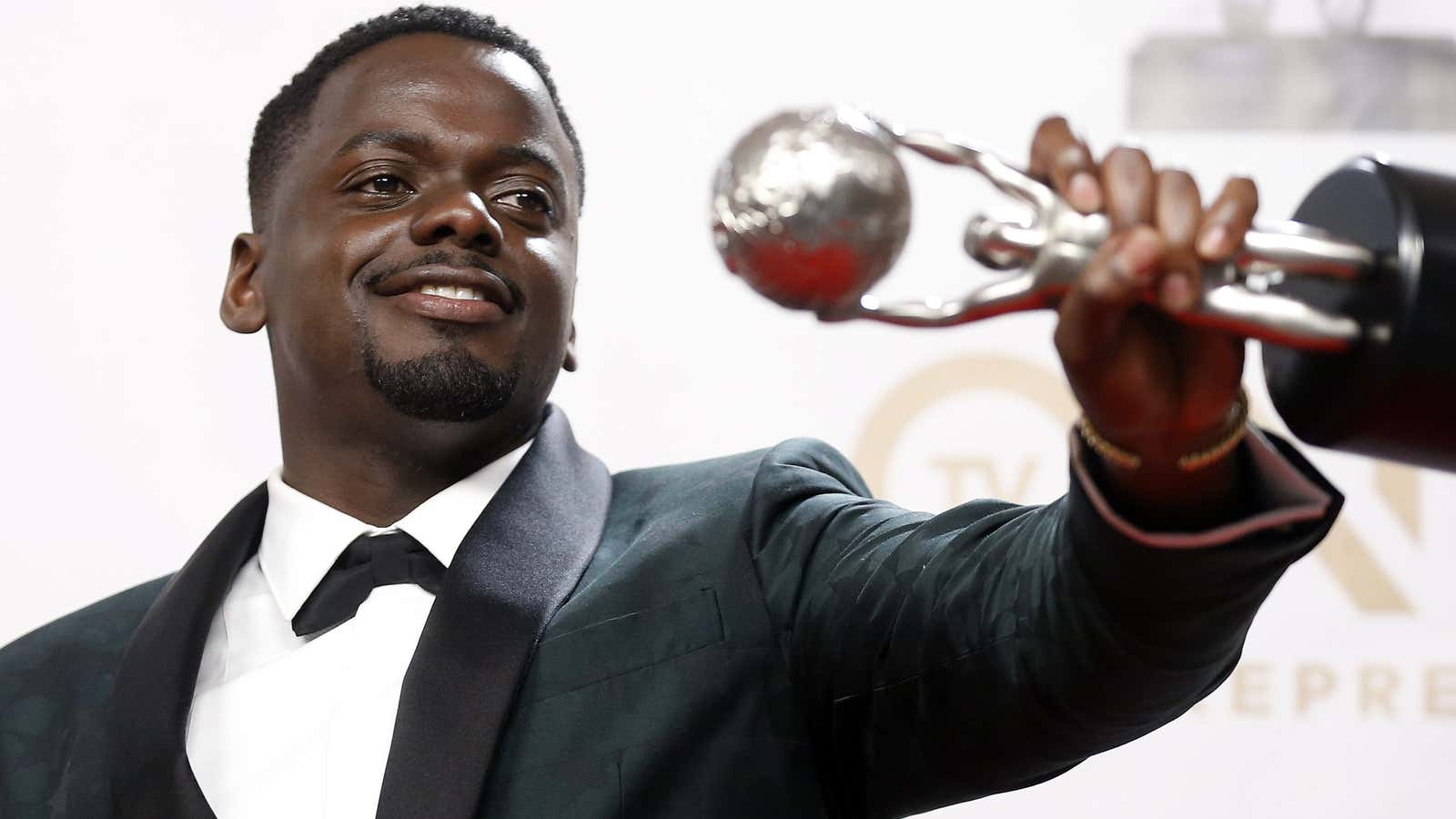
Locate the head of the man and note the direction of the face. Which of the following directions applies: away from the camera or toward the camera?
toward the camera

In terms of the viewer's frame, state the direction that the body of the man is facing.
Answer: toward the camera
